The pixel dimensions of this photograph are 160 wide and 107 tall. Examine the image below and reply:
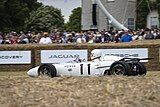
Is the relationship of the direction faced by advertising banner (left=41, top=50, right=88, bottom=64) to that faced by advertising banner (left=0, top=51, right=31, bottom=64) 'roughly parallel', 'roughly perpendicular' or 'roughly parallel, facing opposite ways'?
roughly parallel

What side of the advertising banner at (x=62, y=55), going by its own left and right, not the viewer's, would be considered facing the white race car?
front

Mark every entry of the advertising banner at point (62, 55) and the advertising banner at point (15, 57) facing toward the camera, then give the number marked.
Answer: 2

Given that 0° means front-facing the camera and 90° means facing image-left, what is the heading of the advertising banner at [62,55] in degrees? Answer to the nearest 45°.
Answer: approximately 0°

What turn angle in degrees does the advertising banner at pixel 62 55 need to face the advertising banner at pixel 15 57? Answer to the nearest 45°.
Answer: approximately 90° to its right

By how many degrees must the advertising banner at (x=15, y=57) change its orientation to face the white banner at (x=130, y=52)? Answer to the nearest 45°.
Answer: approximately 90° to its left

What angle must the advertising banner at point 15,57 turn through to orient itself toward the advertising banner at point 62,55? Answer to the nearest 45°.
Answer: approximately 90° to its left

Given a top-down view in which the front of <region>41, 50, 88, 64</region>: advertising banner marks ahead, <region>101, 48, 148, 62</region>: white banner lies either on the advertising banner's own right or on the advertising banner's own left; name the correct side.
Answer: on the advertising banner's own left

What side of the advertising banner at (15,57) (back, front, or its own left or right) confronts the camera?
front

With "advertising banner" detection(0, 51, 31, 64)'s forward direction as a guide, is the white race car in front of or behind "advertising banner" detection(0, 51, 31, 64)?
in front
